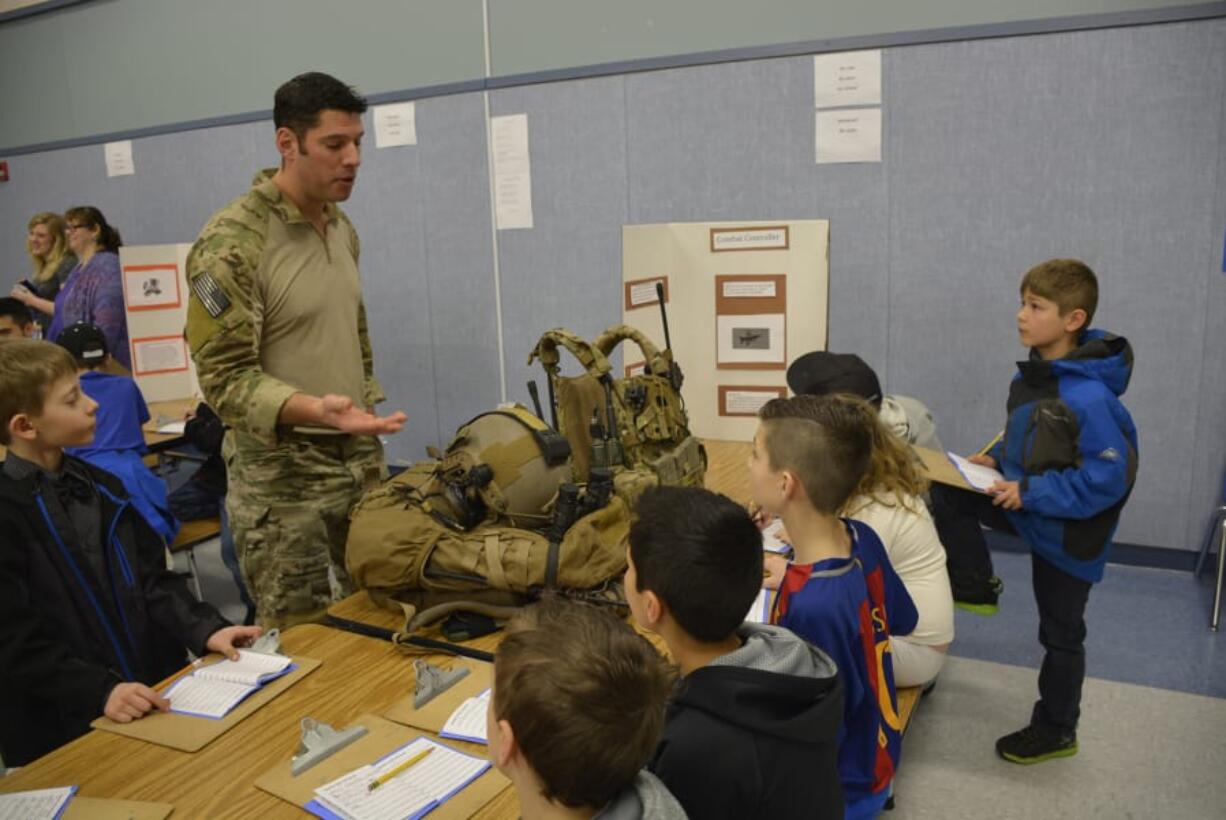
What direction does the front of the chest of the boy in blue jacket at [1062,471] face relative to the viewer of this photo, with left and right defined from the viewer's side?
facing to the left of the viewer

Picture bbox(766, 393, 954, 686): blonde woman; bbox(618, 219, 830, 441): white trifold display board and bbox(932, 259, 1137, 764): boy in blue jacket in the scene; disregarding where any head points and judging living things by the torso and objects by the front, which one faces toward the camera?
the white trifold display board

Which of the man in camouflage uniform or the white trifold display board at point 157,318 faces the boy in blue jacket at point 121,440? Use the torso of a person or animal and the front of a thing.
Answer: the white trifold display board

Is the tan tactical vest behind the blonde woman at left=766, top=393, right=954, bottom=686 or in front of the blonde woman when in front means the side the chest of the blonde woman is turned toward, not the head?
in front

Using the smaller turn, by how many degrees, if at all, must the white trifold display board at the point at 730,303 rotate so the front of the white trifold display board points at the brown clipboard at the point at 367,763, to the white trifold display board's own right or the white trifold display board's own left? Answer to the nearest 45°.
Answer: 0° — it already faces it

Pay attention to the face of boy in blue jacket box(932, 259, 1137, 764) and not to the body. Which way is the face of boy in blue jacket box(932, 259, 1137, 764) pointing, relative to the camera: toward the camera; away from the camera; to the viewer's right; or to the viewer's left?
to the viewer's left

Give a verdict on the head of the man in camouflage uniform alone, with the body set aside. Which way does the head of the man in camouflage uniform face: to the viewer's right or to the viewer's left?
to the viewer's right

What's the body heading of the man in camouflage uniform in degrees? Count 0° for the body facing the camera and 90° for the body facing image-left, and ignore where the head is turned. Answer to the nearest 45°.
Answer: approximately 315°

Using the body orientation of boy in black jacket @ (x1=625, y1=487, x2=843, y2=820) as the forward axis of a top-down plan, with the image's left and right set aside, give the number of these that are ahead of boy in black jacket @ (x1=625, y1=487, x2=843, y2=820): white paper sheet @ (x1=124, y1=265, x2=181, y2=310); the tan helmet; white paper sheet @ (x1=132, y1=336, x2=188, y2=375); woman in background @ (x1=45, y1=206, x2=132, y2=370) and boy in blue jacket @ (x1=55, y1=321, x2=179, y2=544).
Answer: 5

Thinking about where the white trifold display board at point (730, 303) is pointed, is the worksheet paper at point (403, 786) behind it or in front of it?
in front

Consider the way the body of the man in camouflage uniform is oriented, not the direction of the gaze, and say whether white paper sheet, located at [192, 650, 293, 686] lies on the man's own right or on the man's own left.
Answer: on the man's own right

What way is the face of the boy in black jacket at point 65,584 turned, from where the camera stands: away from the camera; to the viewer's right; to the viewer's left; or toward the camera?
to the viewer's right

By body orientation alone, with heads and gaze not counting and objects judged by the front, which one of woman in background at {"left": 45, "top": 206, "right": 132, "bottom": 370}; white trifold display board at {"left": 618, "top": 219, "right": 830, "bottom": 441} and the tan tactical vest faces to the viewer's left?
the woman in background

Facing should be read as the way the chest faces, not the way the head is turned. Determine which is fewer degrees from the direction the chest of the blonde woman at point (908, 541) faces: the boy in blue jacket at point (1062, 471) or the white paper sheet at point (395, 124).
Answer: the white paper sheet

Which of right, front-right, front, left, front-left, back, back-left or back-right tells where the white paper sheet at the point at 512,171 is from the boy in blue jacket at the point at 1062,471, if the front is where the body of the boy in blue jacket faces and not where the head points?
front-right
